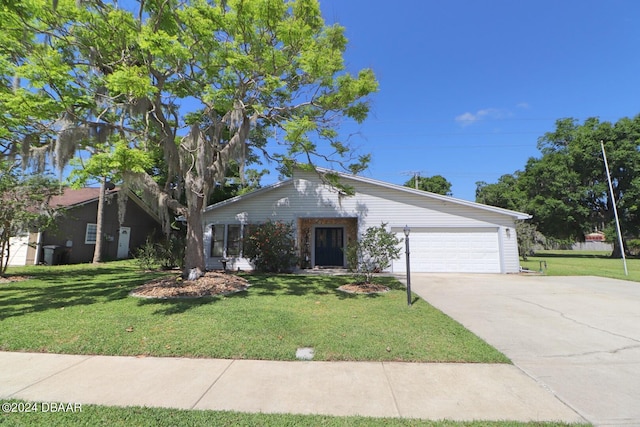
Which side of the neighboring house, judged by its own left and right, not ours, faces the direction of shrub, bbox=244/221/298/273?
left

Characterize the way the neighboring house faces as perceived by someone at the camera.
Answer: facing the viewer and to the left of the viewer

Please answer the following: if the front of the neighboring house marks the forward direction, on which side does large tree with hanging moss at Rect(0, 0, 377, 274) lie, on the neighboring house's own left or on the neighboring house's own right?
on the neighboring house's own left
